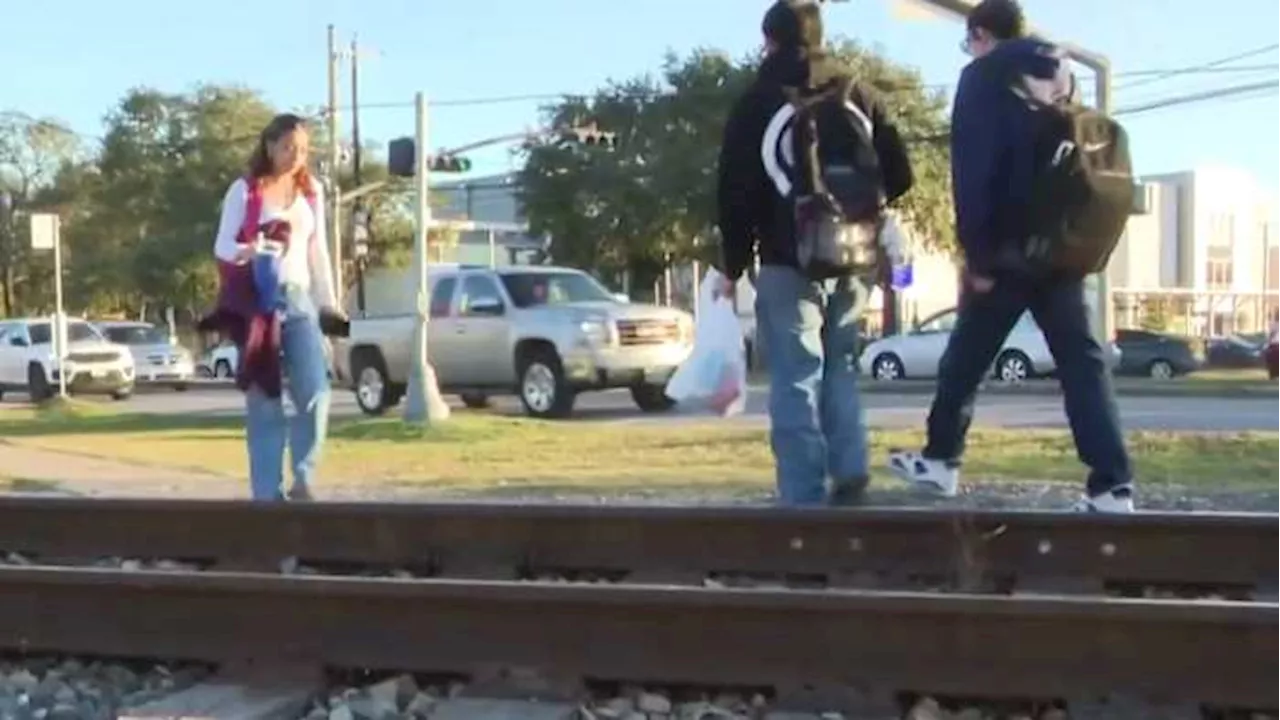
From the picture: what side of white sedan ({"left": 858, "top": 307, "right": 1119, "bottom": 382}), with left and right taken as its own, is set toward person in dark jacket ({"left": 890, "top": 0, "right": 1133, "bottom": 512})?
left

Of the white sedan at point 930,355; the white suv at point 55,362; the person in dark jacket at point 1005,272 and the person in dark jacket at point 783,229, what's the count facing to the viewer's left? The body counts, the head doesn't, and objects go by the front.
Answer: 2

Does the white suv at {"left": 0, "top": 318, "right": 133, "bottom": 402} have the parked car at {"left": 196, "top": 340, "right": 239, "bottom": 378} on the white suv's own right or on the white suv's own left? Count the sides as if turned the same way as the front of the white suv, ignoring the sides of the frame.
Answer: on the white suv's own left

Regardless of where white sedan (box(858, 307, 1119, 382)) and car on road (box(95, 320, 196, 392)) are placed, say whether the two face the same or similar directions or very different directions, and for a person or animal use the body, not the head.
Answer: very different directions

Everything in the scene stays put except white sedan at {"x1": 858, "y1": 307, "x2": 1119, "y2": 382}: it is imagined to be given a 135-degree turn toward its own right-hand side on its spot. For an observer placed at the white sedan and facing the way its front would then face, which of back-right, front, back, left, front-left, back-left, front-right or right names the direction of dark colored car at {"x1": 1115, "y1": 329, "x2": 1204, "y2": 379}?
front

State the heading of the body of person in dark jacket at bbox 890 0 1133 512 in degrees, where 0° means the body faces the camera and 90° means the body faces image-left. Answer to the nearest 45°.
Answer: approximately 90°

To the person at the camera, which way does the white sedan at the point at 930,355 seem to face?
facing to the left of the viewer

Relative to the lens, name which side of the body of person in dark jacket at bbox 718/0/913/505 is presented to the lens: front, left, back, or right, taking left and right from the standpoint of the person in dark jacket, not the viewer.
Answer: back
